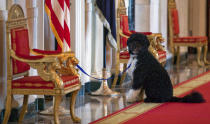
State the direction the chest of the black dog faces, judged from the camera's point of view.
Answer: to the viewer's left

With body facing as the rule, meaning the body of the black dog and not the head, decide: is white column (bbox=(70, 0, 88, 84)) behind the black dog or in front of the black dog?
in front

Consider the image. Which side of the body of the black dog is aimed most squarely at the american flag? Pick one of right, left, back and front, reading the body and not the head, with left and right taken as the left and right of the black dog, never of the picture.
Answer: front

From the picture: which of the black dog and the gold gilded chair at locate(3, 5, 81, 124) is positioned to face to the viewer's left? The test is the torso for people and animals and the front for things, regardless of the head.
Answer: the black dog

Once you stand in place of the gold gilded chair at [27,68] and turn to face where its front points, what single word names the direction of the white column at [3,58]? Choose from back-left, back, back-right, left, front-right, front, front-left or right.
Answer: back

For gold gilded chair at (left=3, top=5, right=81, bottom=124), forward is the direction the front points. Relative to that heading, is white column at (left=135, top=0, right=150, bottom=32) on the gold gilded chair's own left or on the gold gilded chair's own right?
on the gold gilded chair's own left

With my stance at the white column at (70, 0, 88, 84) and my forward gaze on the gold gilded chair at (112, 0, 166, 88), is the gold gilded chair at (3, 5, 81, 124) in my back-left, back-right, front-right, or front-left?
back-right

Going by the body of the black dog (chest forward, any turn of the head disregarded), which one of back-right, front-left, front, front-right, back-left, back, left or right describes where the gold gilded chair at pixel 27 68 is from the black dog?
front-left

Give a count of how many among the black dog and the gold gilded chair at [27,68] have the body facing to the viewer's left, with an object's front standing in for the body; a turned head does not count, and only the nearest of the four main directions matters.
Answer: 1

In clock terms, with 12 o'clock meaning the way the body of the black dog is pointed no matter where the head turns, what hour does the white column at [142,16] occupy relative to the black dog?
The white column is roughly at 3 o'clock from the black dog.

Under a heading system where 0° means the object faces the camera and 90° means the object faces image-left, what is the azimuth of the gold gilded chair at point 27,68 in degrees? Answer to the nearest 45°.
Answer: approximately 315°
